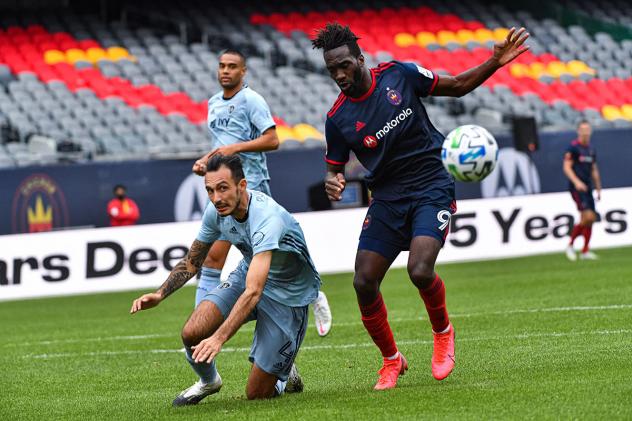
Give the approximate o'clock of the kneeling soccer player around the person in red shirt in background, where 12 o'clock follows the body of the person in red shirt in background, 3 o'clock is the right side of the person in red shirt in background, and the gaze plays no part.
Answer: The kneeling soccer player is roughly at 12 o'clock from the person in red shirt in background.

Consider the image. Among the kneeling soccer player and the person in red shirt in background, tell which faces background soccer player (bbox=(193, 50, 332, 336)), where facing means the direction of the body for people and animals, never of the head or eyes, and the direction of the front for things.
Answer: the person in red shirt in background

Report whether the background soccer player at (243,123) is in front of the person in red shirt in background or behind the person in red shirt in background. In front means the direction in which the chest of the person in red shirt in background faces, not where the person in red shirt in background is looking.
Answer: in front

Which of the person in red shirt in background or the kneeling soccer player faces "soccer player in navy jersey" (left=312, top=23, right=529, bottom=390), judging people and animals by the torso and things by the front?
the person in red shirt in background

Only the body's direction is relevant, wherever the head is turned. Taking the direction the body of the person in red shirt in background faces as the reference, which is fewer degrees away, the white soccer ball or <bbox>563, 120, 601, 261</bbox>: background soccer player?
the white soccer ball

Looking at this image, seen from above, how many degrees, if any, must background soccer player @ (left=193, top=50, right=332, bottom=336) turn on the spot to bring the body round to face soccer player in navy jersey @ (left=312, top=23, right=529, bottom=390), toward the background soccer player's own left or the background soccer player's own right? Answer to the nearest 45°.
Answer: approximately 90° to the background soccer player's own left

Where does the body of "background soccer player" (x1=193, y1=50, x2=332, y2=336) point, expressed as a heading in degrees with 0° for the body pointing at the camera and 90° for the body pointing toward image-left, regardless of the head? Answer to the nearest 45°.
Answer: approximately 45°
